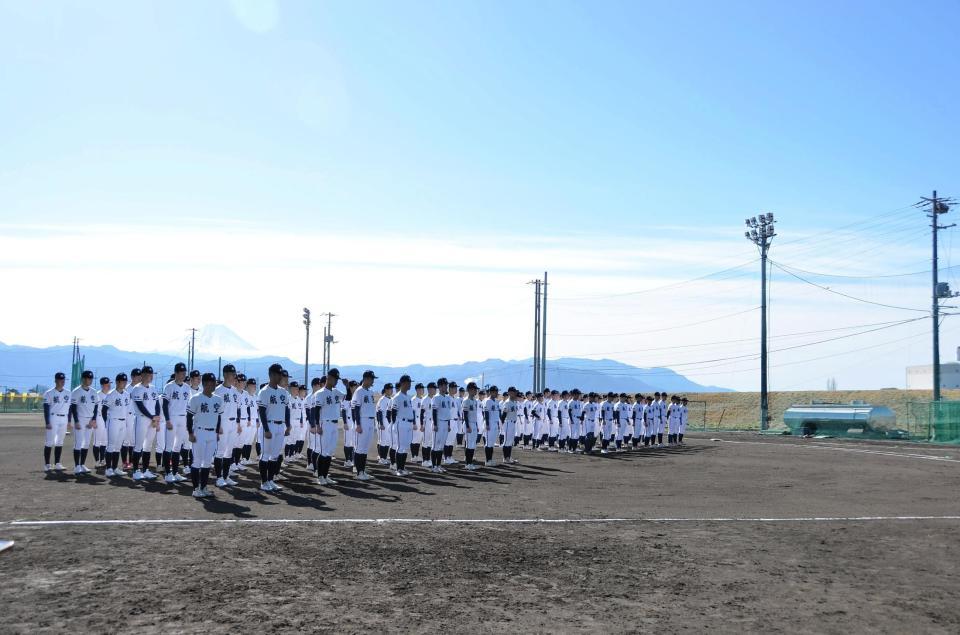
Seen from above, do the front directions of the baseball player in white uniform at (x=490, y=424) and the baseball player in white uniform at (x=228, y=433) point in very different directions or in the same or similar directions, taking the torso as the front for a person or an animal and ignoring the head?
same or similar directions

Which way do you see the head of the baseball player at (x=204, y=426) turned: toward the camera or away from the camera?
toward the camera

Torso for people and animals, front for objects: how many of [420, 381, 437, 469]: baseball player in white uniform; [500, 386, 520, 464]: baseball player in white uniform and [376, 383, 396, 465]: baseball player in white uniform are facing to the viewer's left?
0

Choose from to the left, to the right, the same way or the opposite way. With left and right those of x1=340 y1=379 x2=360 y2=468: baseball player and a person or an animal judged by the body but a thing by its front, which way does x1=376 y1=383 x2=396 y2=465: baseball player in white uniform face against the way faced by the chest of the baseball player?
the same way

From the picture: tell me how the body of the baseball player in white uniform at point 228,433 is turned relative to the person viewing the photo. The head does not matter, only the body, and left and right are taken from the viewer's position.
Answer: facing the viewer and to the right of the viewer

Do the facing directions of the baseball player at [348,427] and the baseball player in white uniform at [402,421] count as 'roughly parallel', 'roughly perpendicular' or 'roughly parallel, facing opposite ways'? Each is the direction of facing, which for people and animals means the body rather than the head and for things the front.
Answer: roughly parallel

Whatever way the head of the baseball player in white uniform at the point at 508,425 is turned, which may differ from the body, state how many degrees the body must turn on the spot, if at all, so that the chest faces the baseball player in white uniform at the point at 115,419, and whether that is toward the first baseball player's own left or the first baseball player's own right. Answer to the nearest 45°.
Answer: approximately 90° to the first baseball player's own right

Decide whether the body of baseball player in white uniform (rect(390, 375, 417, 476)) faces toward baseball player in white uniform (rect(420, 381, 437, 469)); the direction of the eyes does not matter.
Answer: no

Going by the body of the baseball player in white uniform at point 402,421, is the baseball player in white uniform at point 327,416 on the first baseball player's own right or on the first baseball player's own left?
on the first baseball player's own right

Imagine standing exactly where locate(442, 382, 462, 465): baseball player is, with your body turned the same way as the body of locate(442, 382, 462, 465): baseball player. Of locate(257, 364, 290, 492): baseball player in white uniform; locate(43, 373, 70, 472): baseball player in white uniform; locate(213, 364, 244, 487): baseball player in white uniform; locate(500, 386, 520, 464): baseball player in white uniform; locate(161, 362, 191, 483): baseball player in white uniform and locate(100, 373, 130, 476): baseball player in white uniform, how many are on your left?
1

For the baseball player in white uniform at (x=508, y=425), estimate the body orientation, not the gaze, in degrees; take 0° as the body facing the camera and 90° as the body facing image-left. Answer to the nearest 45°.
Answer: approximately 315°

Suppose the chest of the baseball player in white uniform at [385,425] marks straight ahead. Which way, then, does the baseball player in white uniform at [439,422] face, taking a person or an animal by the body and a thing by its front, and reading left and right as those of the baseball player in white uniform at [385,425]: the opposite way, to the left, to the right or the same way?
the same way

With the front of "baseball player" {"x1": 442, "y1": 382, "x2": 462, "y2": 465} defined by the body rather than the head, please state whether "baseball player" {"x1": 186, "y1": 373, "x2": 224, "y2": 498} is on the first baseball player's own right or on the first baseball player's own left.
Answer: on the first baseball player's own right
